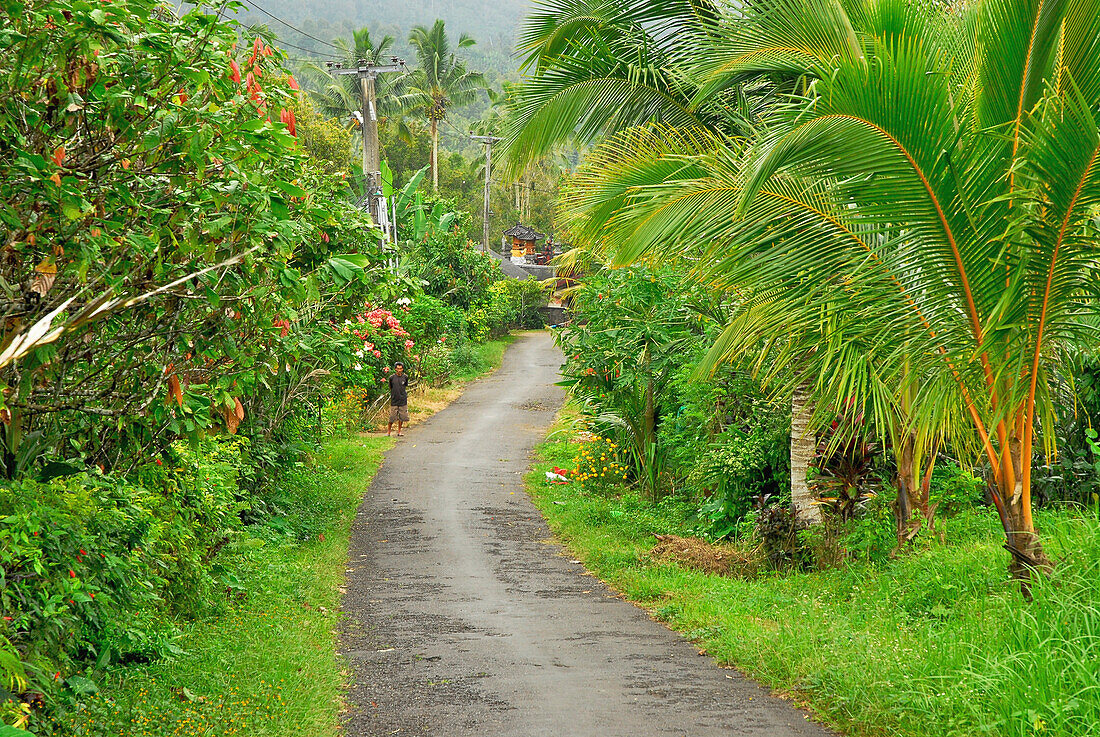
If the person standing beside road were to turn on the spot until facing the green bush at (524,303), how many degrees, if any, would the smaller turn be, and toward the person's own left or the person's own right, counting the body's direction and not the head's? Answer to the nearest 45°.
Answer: approximately 180°

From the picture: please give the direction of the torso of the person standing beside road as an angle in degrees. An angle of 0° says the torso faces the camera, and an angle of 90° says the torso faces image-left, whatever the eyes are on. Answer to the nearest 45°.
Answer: approximately 0°

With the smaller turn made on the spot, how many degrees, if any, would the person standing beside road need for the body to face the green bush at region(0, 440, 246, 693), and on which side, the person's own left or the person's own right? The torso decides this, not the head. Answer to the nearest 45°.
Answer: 0° — they already face it

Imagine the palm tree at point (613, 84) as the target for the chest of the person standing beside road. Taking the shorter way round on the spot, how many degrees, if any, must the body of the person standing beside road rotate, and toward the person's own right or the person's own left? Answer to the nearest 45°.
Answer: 0° — they already face it
